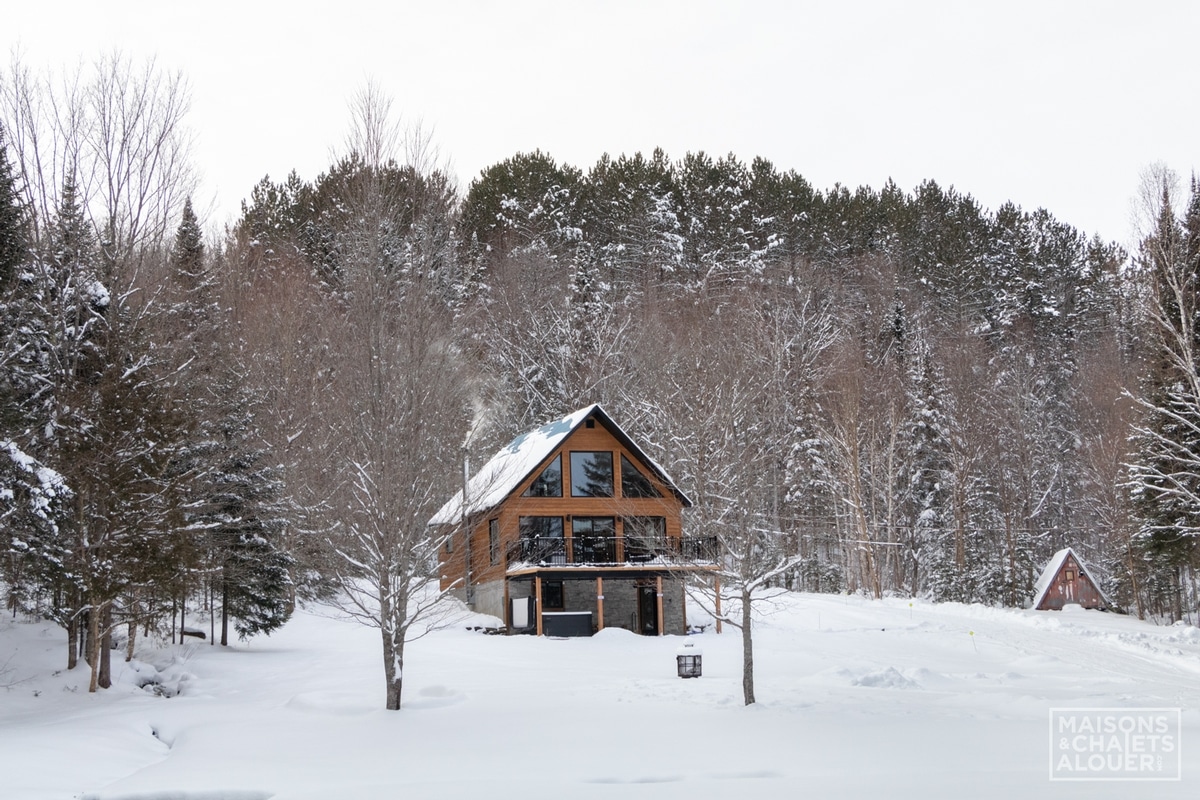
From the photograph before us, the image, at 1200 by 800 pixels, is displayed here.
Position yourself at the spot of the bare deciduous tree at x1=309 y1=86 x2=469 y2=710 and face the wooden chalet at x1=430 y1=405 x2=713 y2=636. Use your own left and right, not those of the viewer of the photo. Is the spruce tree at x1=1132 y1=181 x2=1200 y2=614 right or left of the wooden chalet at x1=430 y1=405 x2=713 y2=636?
right

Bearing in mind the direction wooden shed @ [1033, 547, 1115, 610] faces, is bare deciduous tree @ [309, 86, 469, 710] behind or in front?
in front

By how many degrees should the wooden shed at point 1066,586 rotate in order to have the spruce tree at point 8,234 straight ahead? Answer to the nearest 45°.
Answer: approximately 45° to its right

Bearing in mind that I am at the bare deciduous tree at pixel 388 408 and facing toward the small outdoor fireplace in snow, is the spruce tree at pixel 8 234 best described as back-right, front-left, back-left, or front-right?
back-left

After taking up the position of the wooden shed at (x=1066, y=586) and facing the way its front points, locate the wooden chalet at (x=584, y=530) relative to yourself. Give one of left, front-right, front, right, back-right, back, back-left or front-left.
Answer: front-right

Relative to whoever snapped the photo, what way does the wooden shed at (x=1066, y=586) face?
facing the viewer

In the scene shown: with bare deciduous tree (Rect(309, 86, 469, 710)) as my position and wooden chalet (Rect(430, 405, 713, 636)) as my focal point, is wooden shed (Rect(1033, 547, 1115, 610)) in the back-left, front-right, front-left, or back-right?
front-right
